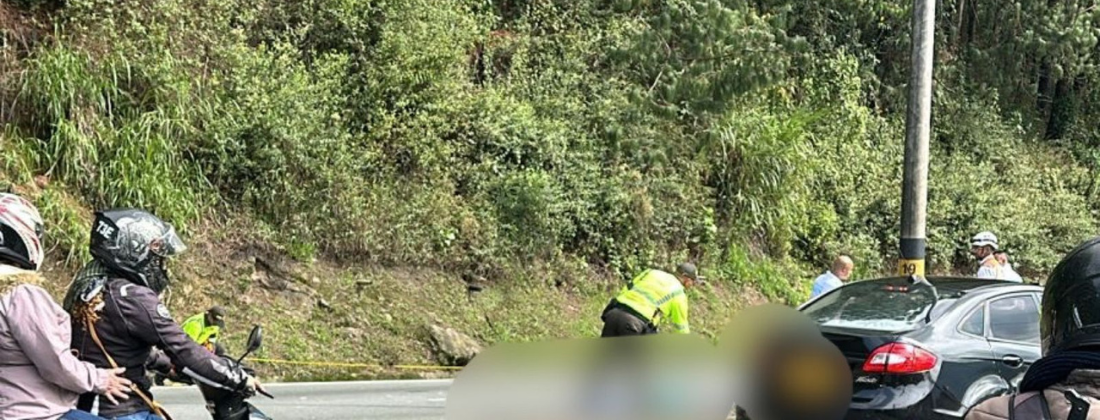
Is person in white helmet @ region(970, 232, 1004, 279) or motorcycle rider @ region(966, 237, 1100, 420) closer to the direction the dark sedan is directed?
the person in white helmet

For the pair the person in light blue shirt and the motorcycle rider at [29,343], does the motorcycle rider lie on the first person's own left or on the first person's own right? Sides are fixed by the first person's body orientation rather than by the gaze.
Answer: on the first person's own right

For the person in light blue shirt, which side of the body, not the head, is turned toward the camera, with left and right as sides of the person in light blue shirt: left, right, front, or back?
right

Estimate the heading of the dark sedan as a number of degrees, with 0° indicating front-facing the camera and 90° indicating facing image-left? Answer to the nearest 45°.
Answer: approximately 225°

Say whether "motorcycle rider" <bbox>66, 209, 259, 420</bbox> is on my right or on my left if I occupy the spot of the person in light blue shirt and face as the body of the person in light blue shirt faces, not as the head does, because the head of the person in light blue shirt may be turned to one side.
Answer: on my right

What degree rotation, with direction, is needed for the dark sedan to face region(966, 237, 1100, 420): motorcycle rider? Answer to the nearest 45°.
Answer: approximately 135° to its right

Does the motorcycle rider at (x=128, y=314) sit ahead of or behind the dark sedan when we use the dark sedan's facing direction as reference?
behind

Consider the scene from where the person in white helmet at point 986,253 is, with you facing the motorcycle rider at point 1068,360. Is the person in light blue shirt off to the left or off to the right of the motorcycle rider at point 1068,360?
right

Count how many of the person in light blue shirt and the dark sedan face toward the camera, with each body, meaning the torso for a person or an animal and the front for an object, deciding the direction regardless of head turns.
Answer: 0

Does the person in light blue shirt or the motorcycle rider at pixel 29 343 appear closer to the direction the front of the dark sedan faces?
the person in light blue shirt

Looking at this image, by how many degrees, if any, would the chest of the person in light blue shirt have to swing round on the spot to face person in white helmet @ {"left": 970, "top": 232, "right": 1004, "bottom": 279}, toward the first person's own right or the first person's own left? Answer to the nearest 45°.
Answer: approximately 45° to the first person's own left

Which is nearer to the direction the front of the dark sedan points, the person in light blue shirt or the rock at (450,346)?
the person in light blue shirt
